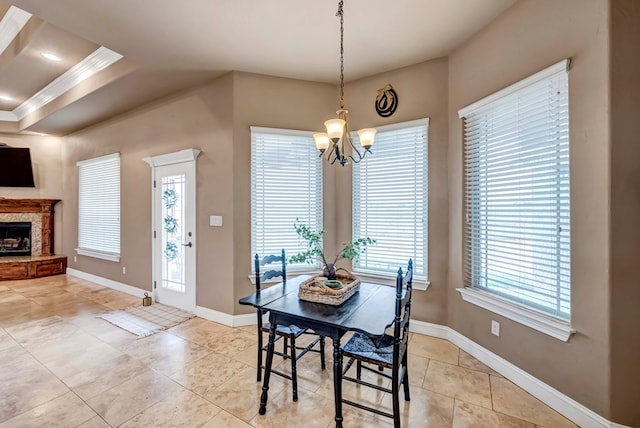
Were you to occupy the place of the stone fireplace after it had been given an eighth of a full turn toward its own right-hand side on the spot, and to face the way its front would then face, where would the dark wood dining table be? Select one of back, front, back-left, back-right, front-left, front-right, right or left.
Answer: front-left

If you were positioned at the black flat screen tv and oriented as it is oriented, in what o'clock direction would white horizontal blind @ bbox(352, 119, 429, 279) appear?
The white horizontal blind is roughly at 11 o'clock from the black flat screen tv.

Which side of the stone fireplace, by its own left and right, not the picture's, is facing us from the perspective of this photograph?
front

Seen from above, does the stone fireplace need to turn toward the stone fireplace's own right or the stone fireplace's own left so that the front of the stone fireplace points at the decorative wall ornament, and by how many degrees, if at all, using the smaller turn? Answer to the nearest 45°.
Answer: approximately 45° to the stone fireplace's own left

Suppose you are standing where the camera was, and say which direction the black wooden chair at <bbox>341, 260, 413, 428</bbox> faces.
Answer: facing to the left of the viewer

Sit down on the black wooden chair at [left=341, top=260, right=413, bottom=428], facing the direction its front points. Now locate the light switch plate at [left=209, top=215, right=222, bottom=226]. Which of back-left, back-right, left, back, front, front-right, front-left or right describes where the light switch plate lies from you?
front-right

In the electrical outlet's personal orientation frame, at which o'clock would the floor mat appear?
The floor mat is roughly at 1 o'clock from the electrical outlet.

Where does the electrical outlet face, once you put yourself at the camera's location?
facing the viewer and to the left of the viewer

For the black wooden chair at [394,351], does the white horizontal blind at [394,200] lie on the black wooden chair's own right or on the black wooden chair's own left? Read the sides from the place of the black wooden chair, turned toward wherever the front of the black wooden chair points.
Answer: on the black wooden chair's own right

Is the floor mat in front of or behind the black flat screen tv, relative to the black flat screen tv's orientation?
in front

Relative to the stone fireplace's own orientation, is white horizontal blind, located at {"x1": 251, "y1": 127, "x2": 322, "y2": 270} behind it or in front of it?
in front
